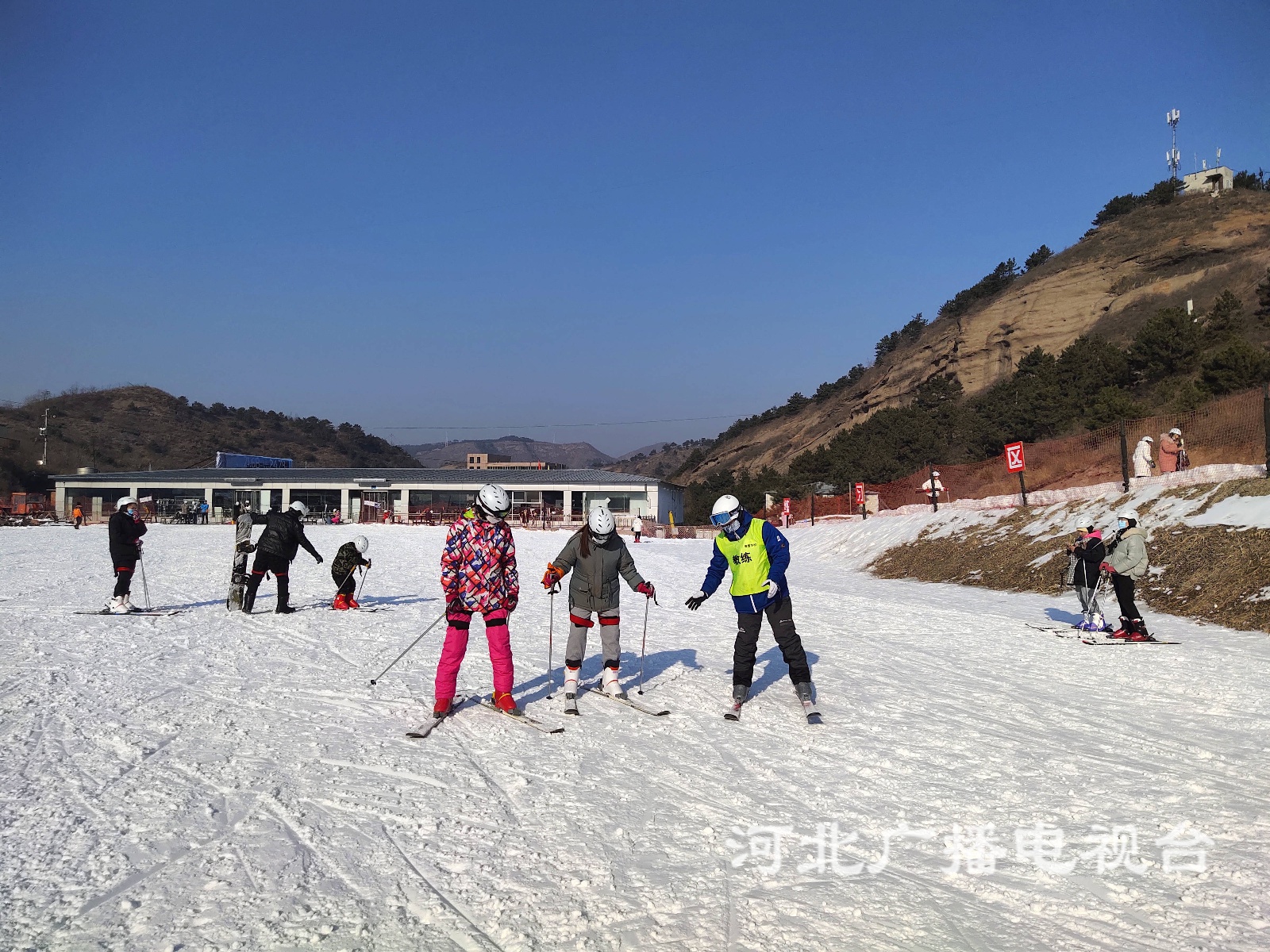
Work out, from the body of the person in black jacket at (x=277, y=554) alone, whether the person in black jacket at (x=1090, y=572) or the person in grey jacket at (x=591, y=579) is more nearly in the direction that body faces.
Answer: the person in black jacket

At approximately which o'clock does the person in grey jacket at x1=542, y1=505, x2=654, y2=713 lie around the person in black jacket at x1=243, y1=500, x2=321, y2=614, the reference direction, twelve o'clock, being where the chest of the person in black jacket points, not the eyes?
The person in grey jacket is roughly at 4 o'clock from the person in black jacket.

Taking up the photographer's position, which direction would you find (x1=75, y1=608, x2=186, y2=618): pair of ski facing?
facing to the right of the viewer

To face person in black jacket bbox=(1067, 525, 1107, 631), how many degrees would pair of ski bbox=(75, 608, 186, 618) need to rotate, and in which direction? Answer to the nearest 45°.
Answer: approximately 45° to its right

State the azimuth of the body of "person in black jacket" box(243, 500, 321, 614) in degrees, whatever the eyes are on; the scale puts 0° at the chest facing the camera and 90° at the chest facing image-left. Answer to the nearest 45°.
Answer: approximately 225°
